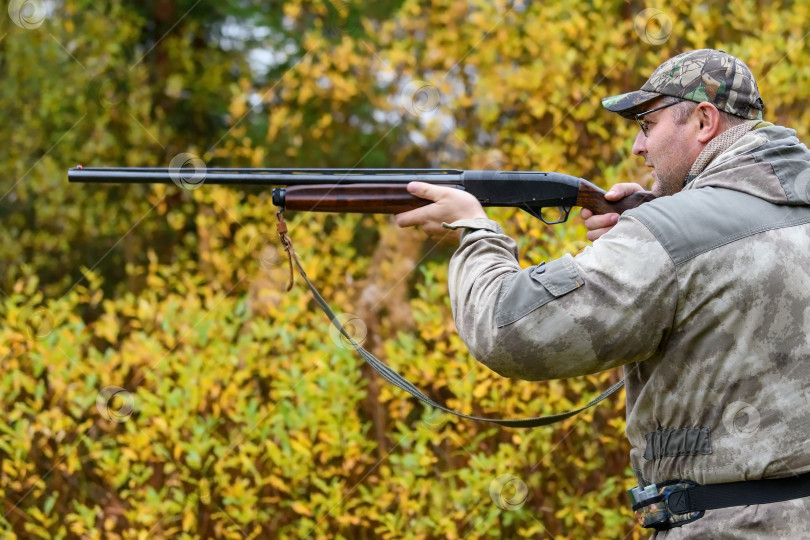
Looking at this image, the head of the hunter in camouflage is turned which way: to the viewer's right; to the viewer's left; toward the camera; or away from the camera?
to the viewer's left

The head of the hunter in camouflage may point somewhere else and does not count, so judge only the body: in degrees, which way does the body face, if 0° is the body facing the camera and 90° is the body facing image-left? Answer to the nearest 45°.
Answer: approximately 135°
